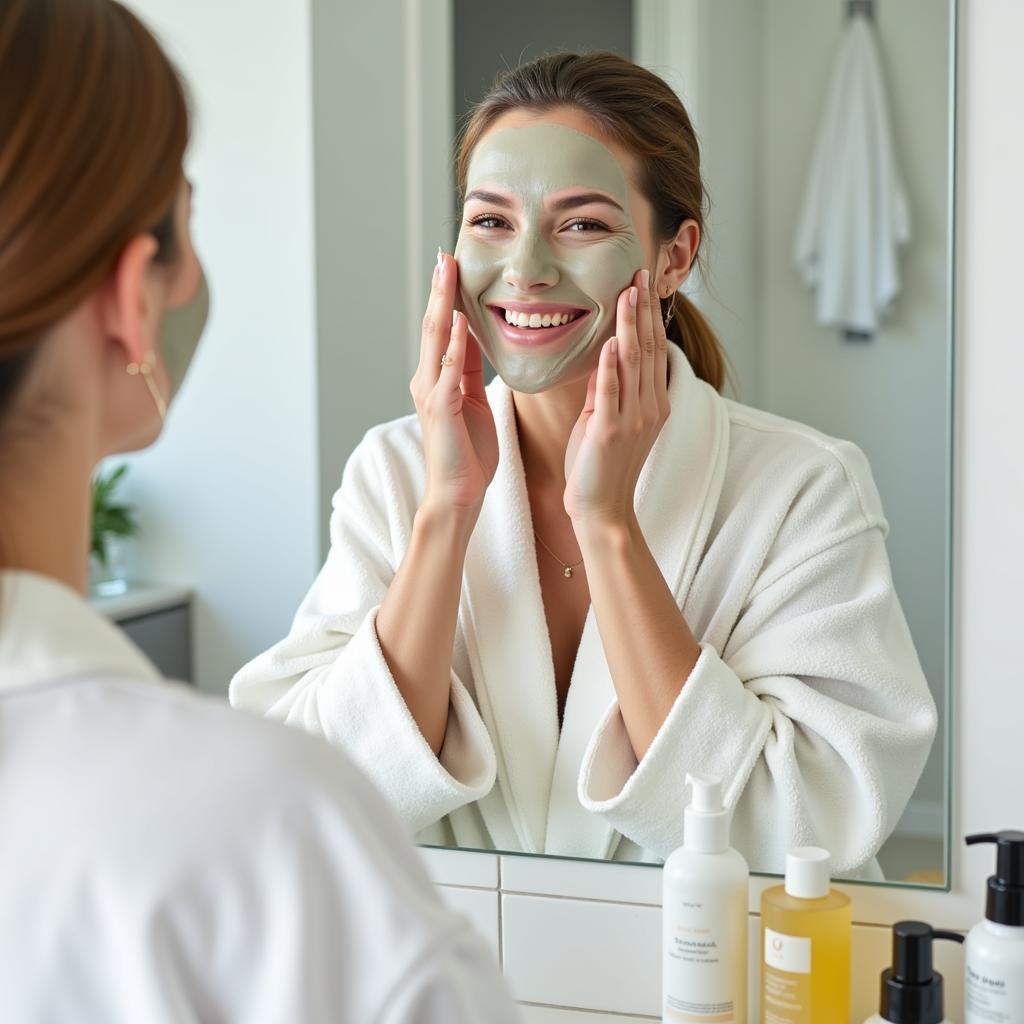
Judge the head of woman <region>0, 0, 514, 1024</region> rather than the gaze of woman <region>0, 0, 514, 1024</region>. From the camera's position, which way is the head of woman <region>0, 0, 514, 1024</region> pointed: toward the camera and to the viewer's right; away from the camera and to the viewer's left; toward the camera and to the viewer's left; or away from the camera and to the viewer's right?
away from the camera and to the viewer's right

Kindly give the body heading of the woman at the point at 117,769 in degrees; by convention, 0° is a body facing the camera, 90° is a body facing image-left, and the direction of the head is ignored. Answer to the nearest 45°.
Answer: approximately 225°

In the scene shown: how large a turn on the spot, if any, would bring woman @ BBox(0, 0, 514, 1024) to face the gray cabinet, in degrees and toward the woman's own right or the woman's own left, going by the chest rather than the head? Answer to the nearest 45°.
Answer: approximately 45° to the woman's own left

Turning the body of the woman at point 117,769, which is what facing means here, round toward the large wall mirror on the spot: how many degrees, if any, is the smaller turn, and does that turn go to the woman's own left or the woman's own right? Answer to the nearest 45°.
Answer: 0° — they already face it

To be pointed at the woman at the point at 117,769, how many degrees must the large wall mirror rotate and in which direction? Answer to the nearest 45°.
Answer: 0° — it already faces them

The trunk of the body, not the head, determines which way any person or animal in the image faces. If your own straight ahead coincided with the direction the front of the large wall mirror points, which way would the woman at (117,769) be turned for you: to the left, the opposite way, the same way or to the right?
the opposite way

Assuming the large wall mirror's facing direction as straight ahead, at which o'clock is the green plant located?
The green plant is roughly at 2 o'clock from the large wall mirror.

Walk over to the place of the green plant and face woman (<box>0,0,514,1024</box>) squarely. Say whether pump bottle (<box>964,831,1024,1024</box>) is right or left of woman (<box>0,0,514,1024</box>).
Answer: left
